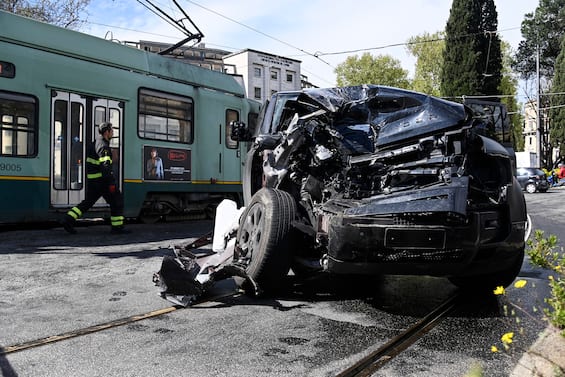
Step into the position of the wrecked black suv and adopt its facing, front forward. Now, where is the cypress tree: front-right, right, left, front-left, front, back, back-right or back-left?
back

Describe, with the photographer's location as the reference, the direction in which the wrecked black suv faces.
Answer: facing the viewer

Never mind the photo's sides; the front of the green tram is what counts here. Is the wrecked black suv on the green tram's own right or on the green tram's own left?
on the green tram's own right

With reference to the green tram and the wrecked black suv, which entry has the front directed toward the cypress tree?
the green tram

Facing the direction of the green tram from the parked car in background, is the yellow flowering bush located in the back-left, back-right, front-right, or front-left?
front-left

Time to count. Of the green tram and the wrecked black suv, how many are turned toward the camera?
1

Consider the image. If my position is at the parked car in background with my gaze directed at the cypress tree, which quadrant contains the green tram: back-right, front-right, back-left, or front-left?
back-left

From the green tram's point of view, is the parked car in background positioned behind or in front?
in front

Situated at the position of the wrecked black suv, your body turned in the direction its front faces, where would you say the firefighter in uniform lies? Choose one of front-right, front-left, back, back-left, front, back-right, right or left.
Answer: back-right

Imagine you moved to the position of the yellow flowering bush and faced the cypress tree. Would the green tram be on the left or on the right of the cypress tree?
left
